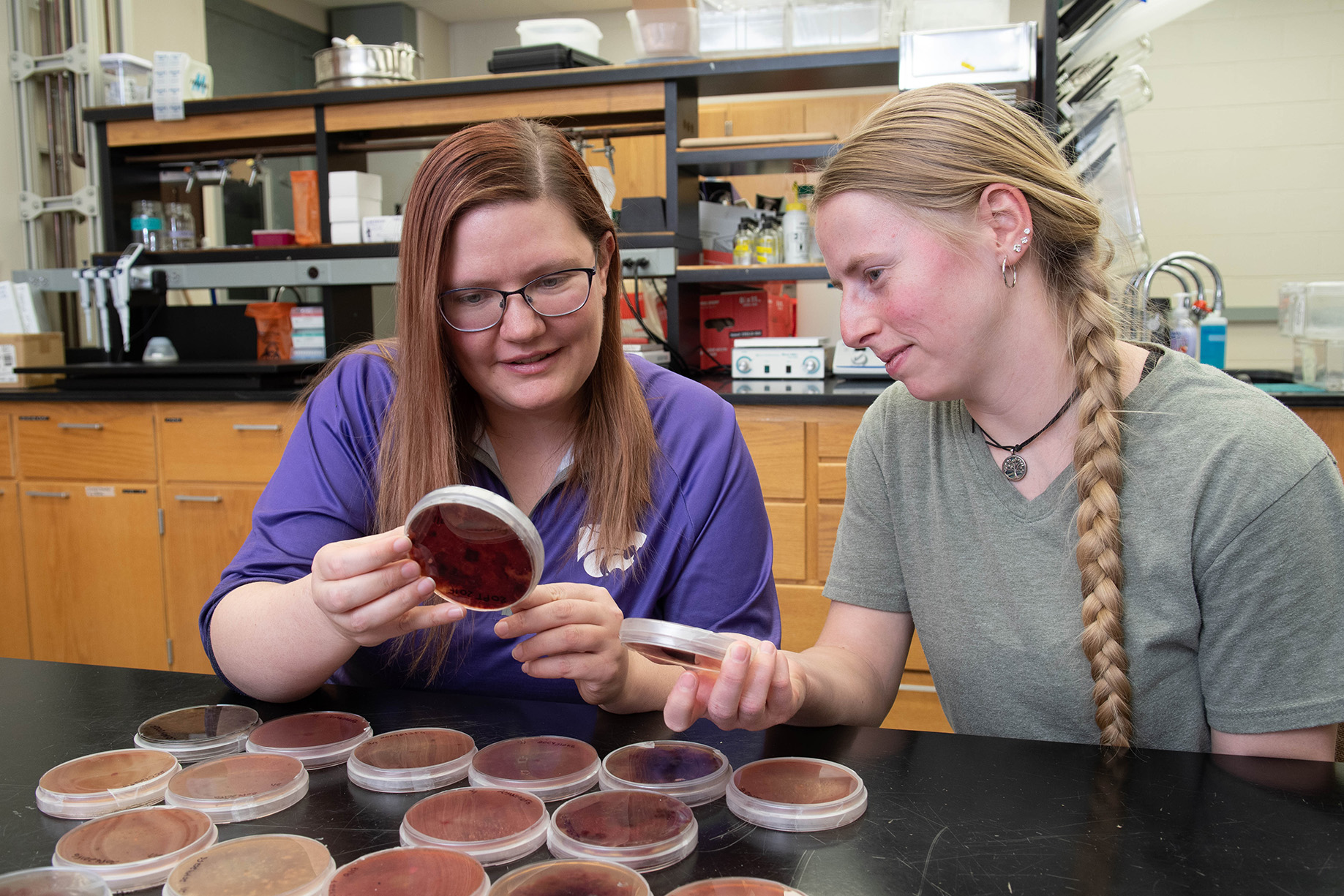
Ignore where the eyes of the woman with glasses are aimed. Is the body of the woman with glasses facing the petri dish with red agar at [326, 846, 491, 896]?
yes

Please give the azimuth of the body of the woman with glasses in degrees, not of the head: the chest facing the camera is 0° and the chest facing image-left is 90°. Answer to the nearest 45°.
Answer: approximately 0°

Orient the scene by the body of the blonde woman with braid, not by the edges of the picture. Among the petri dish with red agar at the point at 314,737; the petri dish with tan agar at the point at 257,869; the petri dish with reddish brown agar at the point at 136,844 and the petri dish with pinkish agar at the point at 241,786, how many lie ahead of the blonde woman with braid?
4

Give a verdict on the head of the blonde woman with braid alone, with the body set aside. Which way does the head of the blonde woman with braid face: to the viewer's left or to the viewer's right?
to the viewer's left

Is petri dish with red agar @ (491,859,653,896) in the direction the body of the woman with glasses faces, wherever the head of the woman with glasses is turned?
yes

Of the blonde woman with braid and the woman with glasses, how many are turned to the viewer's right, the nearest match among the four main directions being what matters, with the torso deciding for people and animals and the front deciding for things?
0

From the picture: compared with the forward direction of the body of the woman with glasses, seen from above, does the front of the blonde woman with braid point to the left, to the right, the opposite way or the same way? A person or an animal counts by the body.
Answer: to the right

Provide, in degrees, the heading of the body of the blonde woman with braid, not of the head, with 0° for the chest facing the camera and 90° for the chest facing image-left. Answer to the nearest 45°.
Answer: approximately 45°
